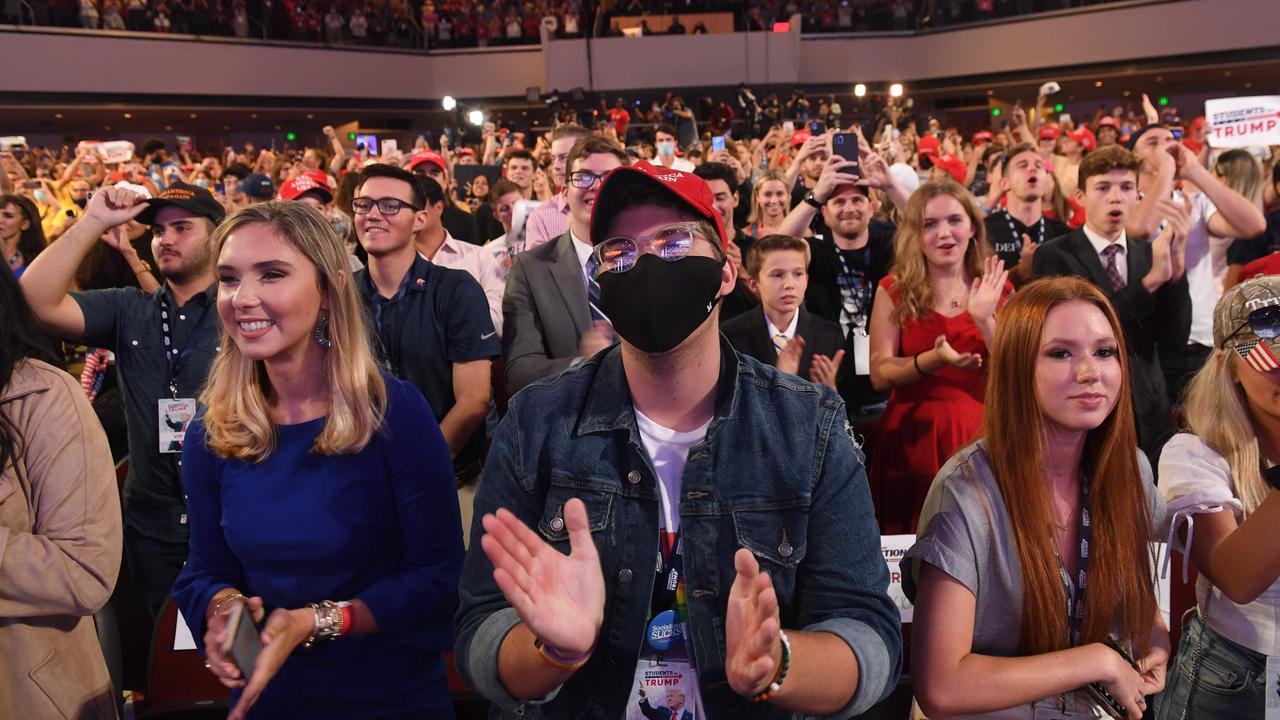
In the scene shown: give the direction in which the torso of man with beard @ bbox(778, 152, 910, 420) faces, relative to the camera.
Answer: toward the camera

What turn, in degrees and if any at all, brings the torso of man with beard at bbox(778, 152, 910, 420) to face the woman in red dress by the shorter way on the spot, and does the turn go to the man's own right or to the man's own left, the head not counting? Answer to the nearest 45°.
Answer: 0° — they already face them

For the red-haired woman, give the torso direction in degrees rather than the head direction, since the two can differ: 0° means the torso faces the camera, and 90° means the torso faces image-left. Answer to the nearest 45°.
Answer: approximately 315°

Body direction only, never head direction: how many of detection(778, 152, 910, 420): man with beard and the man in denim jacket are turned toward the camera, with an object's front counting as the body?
2

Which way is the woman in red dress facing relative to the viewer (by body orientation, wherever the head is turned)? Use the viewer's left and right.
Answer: facing the viewer and to the right of the viewer

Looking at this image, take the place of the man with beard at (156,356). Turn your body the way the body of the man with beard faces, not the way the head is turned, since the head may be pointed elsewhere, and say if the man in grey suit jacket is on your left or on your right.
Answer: on your left

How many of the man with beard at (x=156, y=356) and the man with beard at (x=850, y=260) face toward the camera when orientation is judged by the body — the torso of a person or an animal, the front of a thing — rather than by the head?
2

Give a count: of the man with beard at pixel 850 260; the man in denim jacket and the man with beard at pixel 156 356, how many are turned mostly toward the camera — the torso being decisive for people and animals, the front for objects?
3

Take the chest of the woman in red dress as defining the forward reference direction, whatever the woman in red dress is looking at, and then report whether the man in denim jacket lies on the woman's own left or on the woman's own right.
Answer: on the woman's own right

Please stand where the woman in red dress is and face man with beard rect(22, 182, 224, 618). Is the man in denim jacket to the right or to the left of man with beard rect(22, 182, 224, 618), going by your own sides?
left

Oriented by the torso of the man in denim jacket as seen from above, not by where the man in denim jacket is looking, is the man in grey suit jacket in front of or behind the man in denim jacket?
behind

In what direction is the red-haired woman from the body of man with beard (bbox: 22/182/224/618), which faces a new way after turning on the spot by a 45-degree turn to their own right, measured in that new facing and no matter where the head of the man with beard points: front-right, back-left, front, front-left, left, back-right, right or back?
left

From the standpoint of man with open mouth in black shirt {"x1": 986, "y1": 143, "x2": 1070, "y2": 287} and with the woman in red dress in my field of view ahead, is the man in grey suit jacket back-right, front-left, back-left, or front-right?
front-right

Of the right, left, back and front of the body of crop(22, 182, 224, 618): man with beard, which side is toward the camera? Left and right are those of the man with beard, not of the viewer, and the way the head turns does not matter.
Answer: front

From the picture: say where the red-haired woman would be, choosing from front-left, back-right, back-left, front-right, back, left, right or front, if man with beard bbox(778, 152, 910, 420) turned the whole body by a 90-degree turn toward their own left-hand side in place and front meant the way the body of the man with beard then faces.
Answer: right

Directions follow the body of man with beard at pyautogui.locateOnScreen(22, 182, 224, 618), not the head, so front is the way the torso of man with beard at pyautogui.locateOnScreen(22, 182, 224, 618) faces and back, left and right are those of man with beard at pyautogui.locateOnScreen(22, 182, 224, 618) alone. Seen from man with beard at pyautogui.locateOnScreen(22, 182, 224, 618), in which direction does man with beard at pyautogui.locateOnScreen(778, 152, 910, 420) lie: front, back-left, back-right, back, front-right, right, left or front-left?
left
